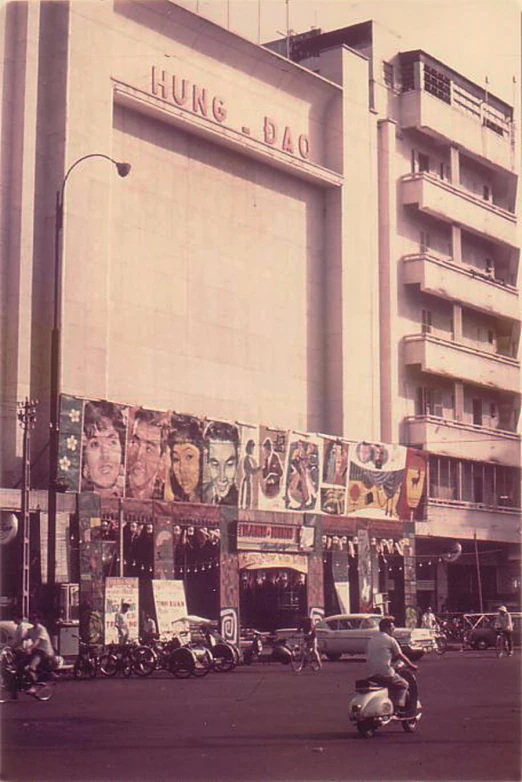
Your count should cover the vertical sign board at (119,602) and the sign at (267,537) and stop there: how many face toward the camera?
2

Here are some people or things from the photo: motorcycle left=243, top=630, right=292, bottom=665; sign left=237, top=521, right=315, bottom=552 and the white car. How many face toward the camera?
1

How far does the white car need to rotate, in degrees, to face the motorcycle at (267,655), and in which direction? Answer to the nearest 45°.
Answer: approximately 135° to its right

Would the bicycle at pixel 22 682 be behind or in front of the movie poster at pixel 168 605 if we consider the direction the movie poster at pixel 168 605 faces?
in front

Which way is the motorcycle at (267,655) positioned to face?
to the viewer's left

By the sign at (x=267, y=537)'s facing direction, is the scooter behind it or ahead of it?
ahead

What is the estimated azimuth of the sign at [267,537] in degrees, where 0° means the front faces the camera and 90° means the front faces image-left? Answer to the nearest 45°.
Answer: approximately 0°

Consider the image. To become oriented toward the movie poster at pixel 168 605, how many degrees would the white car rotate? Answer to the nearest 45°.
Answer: approximately 135° to its right

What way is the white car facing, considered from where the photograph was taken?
facing to the right of the viewer

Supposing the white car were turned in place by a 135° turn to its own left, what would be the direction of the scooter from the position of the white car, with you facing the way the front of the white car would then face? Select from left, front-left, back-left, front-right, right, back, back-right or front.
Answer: back-left
